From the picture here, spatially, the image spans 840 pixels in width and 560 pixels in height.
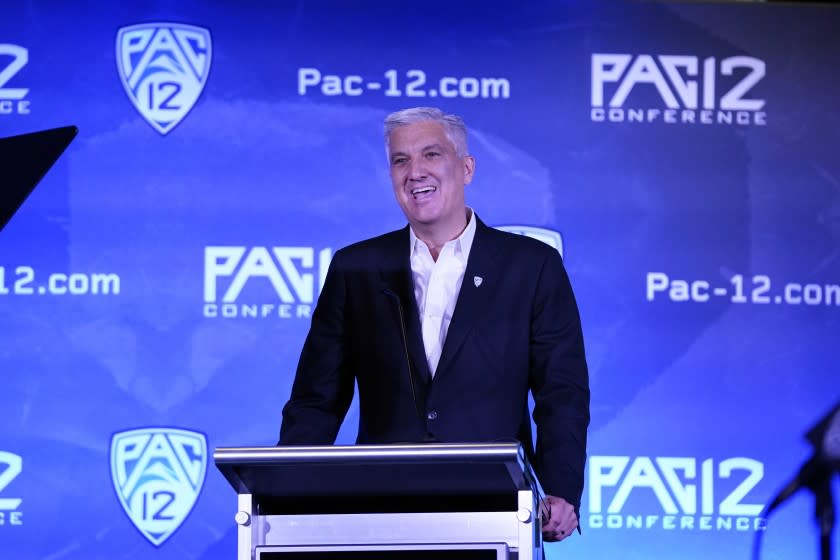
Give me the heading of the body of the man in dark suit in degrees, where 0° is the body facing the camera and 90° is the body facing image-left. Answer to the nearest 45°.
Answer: approximately 0°
